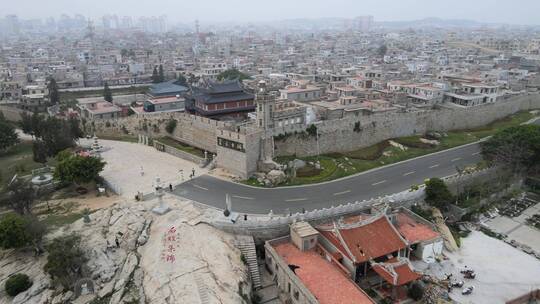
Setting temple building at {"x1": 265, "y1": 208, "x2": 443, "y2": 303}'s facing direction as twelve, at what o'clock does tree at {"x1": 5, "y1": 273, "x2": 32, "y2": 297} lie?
The tree is roughly at 4 o'clock from the temple building.

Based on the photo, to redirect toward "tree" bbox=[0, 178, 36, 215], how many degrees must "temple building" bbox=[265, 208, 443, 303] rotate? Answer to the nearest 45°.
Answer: approximately 135° to its right

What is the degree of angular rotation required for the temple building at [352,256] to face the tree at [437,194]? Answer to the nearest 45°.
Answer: approximately 90° to its left

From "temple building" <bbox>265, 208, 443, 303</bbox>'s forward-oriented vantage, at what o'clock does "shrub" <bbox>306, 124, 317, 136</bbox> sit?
The shrub is roughly at 7 o'clock from the temple building.

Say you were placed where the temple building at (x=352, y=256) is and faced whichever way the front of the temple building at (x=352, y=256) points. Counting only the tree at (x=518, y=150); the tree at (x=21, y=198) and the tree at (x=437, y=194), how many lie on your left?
2

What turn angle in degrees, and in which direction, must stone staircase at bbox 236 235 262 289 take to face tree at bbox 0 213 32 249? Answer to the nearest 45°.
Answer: approximately 90° to its right

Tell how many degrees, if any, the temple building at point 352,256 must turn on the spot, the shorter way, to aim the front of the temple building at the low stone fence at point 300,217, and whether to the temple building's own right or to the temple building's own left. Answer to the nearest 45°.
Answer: approximately 180°

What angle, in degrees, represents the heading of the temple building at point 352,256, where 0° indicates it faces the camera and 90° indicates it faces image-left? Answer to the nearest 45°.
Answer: approximately 315°
